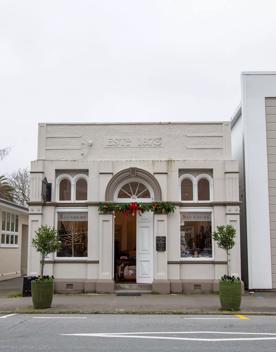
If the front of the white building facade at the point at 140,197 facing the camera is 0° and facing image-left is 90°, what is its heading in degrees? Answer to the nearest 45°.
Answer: approximately 0°

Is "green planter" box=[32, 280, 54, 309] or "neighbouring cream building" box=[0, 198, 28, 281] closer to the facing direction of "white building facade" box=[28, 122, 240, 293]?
the green planter

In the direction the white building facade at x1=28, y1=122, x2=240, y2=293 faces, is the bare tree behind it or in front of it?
behind

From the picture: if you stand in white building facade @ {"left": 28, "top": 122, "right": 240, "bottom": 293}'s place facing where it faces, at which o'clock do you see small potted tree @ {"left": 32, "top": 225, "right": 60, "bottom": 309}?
The small potted tree is roughly at 1 o'clock from the white building facade.

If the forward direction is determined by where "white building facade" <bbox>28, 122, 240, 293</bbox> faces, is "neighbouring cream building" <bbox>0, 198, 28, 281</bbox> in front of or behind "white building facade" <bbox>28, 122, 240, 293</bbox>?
behind

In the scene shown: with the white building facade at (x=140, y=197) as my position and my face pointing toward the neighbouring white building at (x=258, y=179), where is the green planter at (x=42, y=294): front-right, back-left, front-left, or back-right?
back-right

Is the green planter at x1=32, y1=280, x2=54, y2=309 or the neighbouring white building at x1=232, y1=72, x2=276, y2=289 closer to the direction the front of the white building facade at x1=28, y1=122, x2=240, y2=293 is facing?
the green planter

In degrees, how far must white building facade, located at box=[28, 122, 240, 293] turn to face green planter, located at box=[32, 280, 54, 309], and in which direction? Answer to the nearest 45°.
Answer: approximately 45° to its right

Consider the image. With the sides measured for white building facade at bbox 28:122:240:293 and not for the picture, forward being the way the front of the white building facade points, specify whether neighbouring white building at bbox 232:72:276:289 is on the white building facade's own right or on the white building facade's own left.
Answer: on the white building facade's own left

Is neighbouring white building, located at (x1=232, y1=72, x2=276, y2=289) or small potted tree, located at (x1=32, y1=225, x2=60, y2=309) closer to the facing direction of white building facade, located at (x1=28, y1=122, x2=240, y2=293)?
the small potted tree
